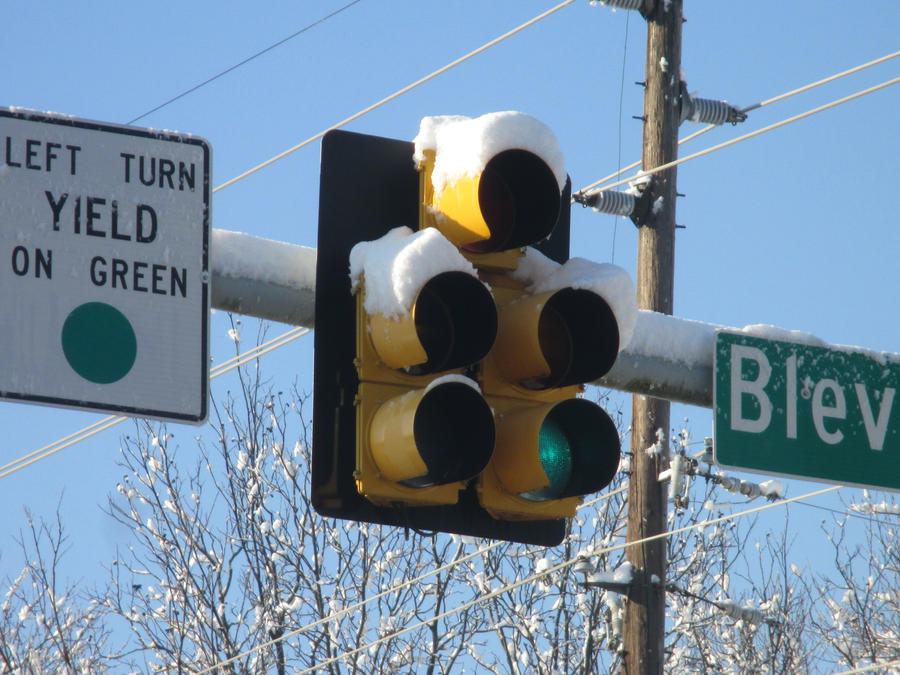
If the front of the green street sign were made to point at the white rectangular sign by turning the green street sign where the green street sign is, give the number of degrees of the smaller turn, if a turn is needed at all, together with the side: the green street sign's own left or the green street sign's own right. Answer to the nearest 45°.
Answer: approximately 90° to the green street sign's own right

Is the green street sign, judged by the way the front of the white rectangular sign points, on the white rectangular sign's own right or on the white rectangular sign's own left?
on the white rectangular sign's own left

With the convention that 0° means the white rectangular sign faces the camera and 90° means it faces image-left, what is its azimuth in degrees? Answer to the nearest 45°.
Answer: approximately 315°

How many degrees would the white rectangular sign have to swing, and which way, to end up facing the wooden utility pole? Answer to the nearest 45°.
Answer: approximately 90° to its left

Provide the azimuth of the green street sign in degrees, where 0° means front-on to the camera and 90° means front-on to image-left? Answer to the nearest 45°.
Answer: approximately 315°

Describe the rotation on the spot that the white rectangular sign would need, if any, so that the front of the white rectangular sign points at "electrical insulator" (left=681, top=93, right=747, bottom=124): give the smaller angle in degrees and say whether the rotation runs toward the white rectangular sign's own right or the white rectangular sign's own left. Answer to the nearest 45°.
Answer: approximately 90° to the white rectangular sign's own left

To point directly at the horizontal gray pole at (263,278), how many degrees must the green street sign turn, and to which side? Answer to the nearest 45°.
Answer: approximately 90° to its right
